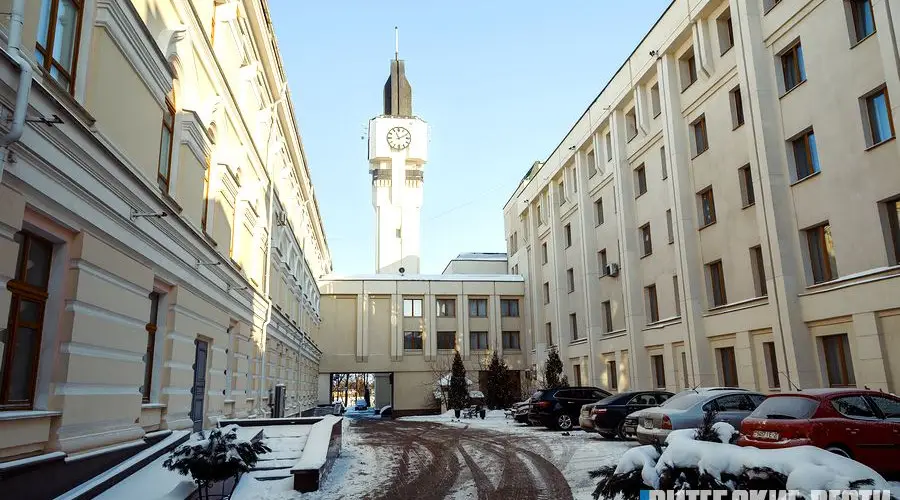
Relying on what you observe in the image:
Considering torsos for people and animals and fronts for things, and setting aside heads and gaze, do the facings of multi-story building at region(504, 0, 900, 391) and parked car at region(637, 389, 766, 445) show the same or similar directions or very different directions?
very different directions

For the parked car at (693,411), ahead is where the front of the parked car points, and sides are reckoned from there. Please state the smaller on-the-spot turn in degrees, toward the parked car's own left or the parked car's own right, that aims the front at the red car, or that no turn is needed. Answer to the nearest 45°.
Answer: approximately 90° to the parked car's own right

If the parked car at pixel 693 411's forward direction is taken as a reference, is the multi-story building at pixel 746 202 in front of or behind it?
in front

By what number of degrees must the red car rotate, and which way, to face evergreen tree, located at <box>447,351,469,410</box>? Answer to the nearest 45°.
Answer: approximately 90° to its left

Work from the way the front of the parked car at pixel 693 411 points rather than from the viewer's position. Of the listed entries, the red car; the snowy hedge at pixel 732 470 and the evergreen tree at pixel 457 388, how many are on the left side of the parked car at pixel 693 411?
1

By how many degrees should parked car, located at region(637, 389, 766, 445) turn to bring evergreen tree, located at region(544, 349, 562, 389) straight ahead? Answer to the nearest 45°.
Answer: approximately 45° to its left

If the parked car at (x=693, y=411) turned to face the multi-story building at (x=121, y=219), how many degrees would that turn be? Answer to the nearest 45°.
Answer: approximately 180°

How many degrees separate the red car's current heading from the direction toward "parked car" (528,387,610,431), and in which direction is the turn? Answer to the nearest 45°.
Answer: approximately 90° to its left

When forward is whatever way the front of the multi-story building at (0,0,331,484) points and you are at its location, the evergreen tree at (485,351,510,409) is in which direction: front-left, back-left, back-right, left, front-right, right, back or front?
left

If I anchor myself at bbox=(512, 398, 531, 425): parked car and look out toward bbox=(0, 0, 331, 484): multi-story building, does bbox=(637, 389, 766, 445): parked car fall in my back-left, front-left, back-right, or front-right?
front-left

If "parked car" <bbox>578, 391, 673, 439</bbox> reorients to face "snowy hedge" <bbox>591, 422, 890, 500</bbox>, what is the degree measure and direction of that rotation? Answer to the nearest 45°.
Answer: approximately 135° to its right

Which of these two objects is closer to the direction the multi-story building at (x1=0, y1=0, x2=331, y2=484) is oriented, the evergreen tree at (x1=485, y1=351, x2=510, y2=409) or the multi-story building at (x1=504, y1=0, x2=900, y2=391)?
the multi-story building

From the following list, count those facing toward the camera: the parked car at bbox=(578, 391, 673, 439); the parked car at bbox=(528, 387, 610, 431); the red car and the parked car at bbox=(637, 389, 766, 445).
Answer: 0

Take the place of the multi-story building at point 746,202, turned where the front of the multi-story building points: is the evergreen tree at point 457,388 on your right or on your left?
on your right

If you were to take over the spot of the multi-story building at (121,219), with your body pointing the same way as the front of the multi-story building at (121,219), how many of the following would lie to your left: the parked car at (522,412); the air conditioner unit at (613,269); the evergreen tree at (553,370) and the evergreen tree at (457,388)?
4

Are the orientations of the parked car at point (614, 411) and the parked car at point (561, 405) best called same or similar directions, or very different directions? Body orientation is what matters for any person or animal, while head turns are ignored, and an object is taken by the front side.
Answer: same or similar directions

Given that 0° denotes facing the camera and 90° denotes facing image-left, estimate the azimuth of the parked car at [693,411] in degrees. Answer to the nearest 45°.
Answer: approximately 225°

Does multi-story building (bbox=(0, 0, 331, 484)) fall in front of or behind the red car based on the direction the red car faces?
behind
